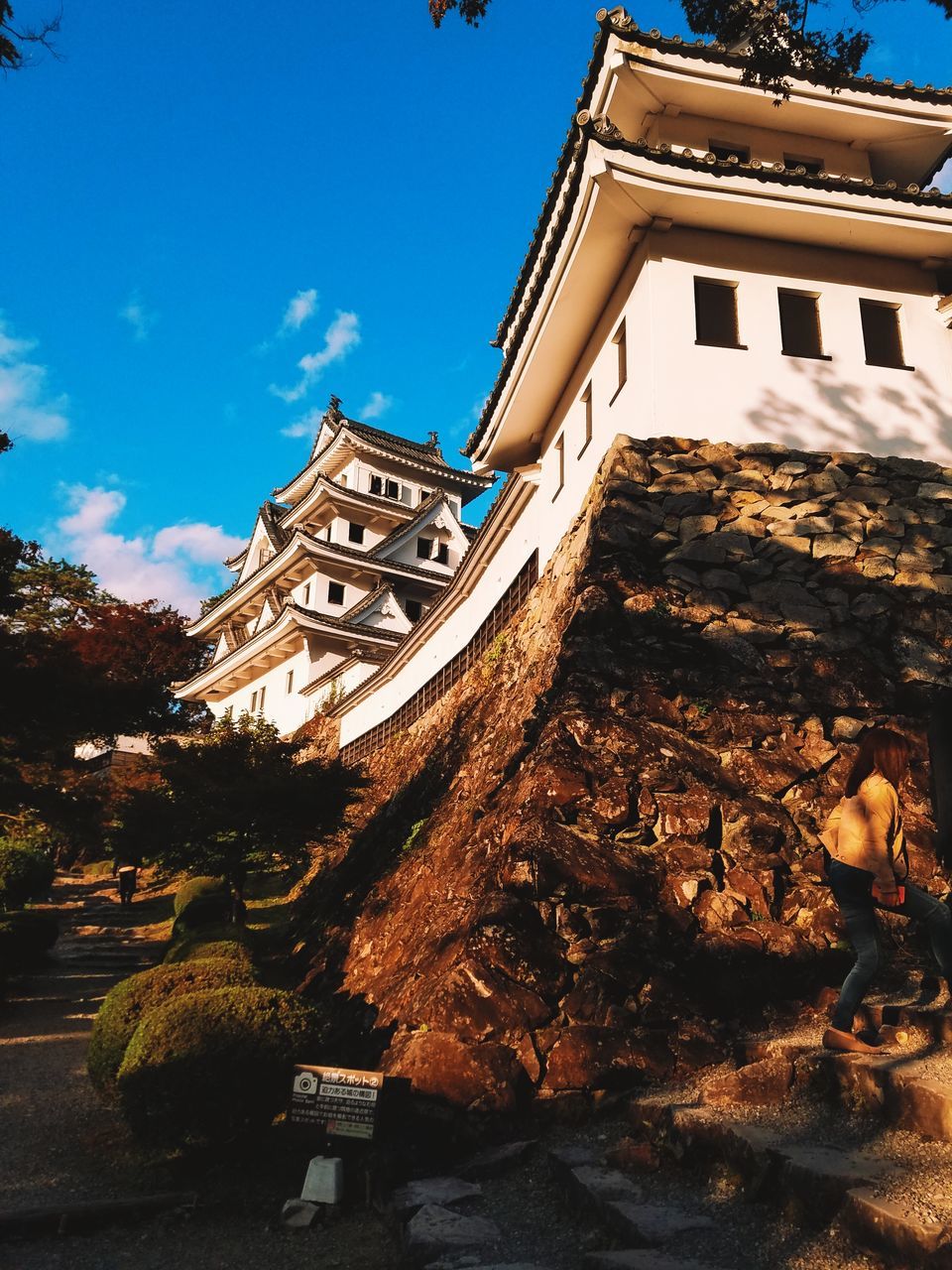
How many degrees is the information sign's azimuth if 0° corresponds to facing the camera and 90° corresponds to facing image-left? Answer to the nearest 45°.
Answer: approximately 0°

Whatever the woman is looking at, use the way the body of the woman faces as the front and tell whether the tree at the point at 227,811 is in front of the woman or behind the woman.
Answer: behind

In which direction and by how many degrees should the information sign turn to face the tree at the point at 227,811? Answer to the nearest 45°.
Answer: approximately 180°

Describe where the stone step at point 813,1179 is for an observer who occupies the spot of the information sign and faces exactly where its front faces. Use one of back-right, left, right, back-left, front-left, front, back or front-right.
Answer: front-left

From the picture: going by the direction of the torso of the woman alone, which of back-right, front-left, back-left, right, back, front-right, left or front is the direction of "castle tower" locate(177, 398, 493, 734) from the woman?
back-left

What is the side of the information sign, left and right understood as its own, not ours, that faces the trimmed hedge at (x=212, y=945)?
back

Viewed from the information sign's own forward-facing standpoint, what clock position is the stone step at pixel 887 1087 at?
The stone step is roughly at 10 o'clock from the information sign.

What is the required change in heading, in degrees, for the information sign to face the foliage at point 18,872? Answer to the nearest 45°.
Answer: approximately 135° to its right

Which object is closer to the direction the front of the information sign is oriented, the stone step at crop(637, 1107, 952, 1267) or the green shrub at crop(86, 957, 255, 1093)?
the stone step

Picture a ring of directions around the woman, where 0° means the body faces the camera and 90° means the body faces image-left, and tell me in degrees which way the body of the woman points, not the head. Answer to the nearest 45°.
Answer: approximately 270°
